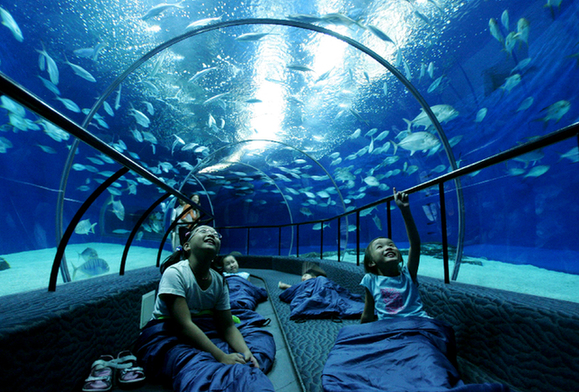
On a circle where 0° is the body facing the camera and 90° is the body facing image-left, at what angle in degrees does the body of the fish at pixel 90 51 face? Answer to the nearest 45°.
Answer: approximately 90°
